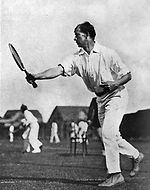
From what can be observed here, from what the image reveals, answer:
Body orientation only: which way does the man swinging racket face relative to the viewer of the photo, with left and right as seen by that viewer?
facing the viewer and to the left of the viewer

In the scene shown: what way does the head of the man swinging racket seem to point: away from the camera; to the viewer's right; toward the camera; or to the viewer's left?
to the viewer's left
